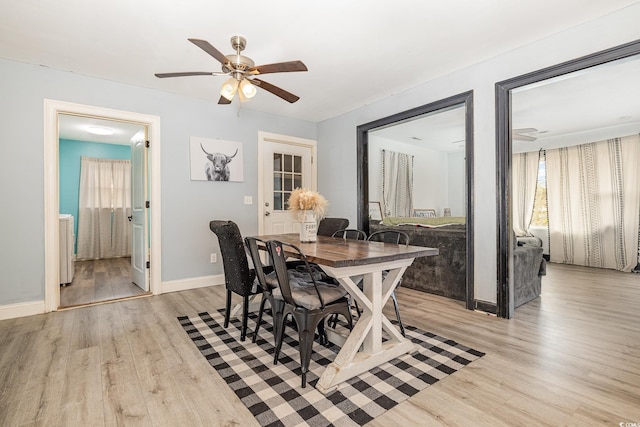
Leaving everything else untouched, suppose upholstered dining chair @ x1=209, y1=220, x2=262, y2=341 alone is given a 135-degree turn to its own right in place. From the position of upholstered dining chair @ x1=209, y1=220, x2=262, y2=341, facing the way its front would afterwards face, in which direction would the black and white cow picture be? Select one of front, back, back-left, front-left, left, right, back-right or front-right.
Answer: back

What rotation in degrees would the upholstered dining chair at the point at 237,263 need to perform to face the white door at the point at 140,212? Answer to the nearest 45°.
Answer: approximately 90° to its left

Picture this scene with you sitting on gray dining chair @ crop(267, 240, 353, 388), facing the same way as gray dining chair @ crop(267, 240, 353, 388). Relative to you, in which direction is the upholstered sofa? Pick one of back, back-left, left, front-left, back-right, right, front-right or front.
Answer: front

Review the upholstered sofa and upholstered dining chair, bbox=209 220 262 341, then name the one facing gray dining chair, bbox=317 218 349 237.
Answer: the upholstered dining chair

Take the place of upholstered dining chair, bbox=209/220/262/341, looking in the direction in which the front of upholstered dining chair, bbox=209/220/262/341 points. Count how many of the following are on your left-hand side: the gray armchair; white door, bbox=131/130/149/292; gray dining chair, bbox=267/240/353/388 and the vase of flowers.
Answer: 1

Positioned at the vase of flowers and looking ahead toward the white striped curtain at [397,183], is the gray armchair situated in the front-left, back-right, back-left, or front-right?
front-right

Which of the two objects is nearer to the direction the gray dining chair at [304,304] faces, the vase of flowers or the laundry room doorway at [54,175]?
the vase of flowers

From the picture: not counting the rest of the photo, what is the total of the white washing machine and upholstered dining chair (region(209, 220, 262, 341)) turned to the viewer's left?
0

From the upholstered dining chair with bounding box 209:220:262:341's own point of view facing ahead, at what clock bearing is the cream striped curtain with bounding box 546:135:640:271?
The cream striped curtain is roughly at 1 o'clock from the upholstered dining chair.

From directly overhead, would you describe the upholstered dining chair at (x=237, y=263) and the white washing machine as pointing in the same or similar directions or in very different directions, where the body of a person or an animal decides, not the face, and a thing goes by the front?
same or similar directions

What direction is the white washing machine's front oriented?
to the viewer's right

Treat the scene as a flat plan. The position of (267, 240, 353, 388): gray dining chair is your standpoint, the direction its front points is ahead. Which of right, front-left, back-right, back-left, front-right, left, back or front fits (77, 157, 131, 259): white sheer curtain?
left
